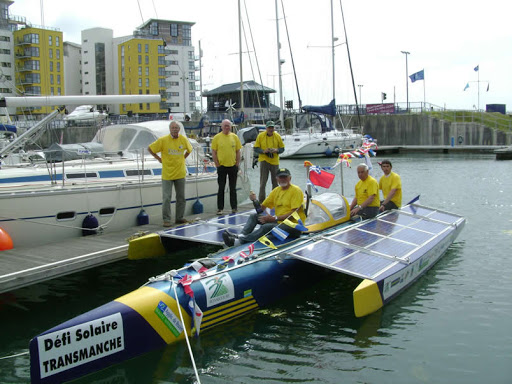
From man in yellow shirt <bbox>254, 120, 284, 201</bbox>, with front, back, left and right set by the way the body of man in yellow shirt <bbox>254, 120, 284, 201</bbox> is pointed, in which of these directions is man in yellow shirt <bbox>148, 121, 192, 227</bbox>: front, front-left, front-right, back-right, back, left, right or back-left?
front-right

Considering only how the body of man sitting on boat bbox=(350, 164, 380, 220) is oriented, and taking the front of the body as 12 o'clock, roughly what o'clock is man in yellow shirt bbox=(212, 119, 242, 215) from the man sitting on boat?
The man in yellow shirt is roughly at 2 o'clock from the man sitting on boat.

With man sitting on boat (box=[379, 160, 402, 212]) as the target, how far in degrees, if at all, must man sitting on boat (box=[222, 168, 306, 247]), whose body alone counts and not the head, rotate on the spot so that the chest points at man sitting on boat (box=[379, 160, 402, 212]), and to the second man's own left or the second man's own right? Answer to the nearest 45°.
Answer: approximately 180°

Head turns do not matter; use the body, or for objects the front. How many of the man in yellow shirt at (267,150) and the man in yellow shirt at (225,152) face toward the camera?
2

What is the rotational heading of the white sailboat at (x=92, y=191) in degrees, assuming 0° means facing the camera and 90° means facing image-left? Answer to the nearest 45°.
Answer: approximately 45°

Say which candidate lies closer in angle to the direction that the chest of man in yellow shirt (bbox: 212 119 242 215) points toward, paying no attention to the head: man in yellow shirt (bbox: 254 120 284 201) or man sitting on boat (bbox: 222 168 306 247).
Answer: the man sitting on boat

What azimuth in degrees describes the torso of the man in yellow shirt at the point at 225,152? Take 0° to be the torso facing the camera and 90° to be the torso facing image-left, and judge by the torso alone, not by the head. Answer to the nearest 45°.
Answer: approximately 0°

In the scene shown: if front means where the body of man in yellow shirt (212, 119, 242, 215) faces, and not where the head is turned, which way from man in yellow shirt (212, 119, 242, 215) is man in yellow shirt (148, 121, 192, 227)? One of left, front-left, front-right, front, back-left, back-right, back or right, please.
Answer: front-right

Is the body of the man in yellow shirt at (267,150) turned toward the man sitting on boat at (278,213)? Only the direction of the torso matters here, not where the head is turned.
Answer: yes
